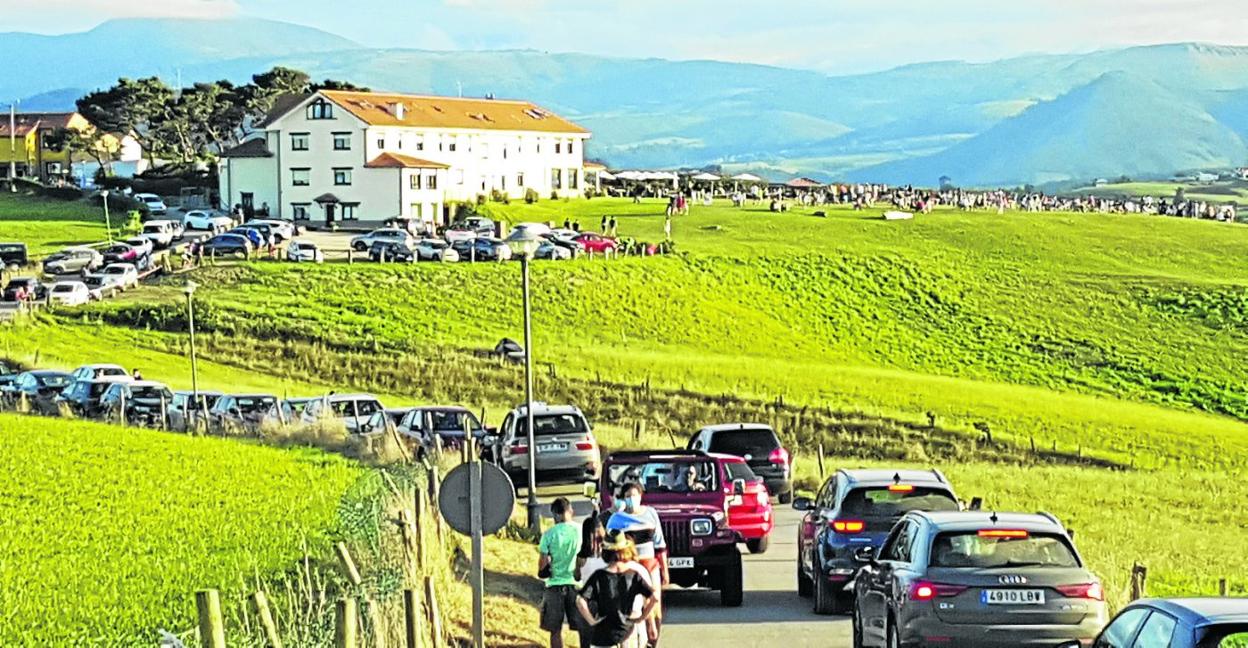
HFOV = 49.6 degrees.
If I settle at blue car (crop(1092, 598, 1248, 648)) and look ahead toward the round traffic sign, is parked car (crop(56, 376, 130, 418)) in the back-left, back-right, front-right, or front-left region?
front-right

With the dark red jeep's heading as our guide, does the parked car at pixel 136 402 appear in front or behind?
behind

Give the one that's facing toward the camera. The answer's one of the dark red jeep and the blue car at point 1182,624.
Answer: the dark red jeep

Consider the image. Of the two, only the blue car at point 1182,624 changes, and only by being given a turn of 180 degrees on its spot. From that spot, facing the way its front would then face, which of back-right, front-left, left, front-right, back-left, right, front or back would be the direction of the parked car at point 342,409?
back

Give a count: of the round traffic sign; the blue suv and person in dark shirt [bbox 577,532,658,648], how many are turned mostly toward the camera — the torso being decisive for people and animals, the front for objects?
0

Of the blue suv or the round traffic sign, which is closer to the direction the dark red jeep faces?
the round traffic sign

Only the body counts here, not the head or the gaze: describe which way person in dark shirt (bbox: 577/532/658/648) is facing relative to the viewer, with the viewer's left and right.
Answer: facing away from the viewer

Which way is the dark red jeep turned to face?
toward the camera

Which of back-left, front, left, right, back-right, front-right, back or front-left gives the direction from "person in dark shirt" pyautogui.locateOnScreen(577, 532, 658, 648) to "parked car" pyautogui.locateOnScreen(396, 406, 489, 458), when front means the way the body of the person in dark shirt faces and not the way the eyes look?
front

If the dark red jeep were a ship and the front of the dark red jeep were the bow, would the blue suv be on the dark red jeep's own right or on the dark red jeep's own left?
on the dark red jeep's own left

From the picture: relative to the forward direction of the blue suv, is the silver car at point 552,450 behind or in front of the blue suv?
in front

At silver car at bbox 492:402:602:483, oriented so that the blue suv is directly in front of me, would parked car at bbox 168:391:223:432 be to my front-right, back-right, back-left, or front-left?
back-right

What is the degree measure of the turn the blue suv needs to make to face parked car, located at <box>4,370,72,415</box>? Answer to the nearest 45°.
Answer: approximately 45° to its left

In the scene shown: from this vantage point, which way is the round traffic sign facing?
away from the camera

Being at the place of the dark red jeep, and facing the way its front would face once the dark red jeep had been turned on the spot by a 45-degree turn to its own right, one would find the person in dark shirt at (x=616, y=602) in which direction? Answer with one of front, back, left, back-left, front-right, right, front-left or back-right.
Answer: front-left

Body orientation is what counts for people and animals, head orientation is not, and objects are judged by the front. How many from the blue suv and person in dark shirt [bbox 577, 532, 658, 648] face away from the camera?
2

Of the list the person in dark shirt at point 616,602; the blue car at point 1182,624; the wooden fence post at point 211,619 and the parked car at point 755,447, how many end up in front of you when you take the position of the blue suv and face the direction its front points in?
1

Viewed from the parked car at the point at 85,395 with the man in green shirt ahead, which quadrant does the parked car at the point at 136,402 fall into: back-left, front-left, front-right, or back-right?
front-left

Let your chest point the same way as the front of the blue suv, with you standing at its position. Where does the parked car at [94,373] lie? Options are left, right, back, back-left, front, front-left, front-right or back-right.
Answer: front-left

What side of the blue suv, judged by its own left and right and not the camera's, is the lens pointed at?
back

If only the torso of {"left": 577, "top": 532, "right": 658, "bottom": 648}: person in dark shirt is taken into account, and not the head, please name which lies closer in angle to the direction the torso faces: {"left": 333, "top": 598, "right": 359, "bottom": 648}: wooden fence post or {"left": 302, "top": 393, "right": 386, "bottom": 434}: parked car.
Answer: the parked car
